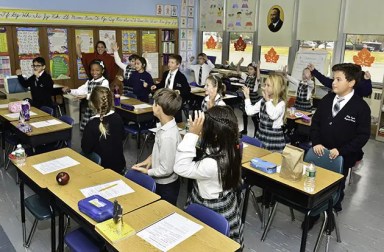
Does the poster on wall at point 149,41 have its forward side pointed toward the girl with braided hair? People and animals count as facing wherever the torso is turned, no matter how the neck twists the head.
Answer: yes

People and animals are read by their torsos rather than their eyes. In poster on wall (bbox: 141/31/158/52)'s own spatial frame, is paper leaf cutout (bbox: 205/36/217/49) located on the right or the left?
on its left

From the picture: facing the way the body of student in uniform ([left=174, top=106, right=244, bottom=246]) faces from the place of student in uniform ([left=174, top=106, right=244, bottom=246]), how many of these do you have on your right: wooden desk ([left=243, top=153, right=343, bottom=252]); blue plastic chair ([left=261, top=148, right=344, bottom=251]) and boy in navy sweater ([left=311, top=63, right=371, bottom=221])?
3

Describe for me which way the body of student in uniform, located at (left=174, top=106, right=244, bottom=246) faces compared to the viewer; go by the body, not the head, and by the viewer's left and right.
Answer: facing away from the viewer and to the left of the viewer

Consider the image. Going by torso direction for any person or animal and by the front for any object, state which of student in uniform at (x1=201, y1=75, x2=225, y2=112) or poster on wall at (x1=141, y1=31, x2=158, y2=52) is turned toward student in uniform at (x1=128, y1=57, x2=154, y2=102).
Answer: the poster on wall

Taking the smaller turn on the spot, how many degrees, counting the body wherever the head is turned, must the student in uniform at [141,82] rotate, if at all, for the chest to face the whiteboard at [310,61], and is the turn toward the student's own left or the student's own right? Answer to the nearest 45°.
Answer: approximately 135° to the student's own left

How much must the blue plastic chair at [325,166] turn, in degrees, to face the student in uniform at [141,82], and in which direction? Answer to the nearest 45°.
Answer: approximately 90° to its right

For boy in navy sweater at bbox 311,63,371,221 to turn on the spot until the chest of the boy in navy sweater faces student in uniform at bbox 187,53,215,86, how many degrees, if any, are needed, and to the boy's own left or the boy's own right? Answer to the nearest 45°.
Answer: approximately 90° to the boy's own right

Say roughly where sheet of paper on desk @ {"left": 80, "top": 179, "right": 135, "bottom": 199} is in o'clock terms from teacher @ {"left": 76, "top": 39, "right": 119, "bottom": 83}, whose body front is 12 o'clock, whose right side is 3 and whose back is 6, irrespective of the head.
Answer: The sheet of paper on desk is roughly at 12 o'clock from the teacher.

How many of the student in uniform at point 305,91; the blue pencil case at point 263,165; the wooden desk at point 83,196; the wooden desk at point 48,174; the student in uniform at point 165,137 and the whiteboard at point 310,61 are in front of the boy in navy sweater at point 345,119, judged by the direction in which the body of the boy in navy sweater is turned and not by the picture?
4

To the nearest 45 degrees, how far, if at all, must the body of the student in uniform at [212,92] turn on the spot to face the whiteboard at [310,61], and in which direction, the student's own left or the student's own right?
approximately 180°
